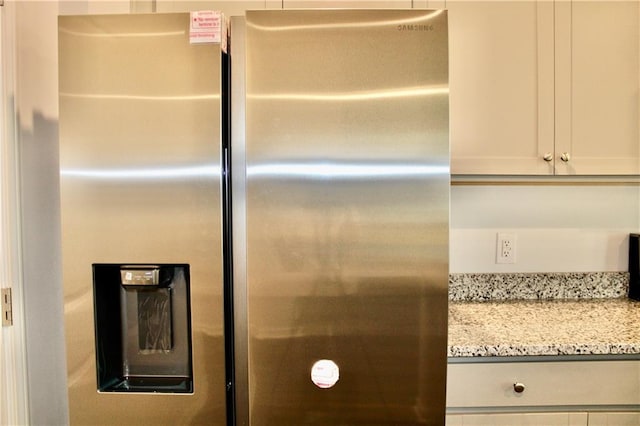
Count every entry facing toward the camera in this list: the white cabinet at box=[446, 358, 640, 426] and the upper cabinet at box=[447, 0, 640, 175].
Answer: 2

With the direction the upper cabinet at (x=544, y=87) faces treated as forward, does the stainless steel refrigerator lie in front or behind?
in front

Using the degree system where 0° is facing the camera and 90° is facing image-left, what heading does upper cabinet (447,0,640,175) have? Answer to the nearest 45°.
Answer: approximately 0°

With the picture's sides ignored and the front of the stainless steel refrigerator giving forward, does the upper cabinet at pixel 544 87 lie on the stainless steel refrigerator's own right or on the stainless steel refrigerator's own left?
on the stainless steel refrigerator's own left
